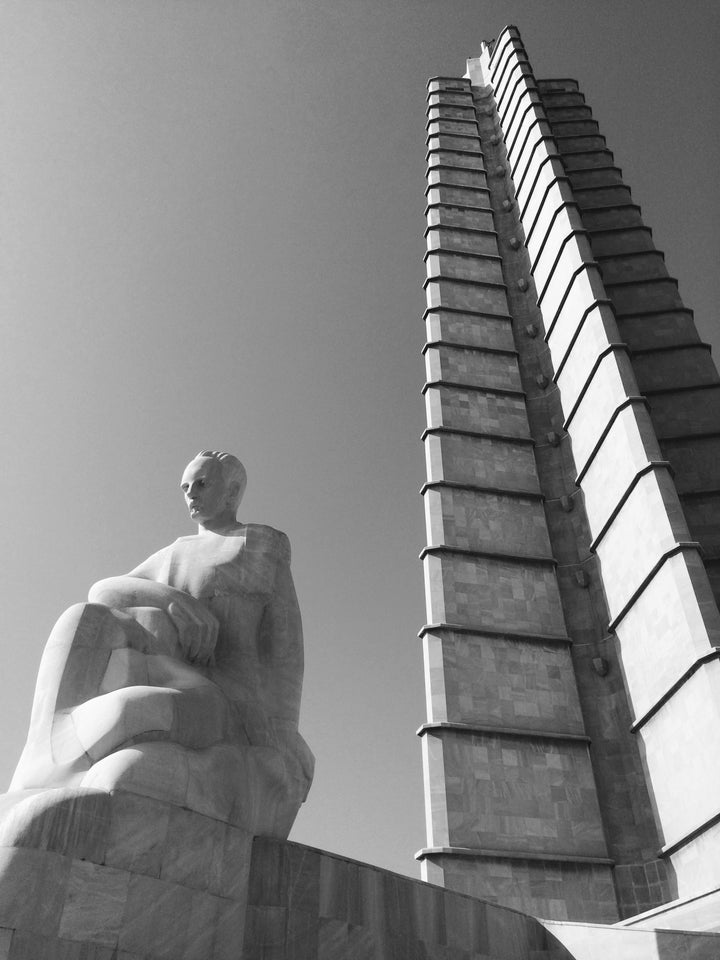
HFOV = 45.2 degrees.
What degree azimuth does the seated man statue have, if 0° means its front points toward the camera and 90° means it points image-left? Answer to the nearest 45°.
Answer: approximately 45°

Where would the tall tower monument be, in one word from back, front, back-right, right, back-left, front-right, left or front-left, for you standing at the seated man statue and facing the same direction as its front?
back
